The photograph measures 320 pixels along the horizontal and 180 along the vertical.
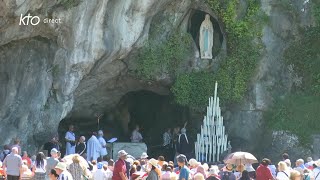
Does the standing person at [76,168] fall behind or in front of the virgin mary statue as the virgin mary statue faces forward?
in front

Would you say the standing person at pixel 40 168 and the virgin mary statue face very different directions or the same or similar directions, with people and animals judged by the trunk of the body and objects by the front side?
very different directions

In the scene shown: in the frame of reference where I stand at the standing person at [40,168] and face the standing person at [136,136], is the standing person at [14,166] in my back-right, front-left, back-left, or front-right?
back-left

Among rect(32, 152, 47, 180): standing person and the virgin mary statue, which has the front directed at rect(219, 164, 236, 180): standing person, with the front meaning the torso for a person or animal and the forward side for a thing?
the virgin mary statue

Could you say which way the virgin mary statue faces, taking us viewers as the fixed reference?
facing the viewer

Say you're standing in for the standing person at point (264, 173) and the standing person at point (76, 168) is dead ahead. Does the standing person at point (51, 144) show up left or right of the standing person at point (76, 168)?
right

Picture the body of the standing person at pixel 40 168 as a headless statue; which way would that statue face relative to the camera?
away from the camera

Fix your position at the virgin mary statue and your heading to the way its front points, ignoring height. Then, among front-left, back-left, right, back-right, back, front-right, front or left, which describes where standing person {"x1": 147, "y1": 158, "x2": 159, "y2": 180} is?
front
